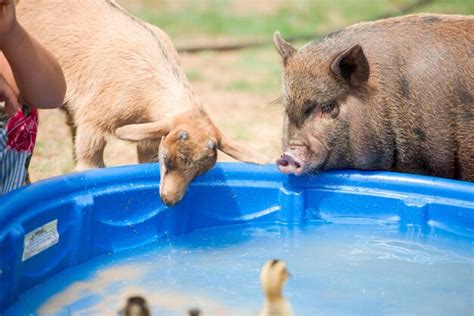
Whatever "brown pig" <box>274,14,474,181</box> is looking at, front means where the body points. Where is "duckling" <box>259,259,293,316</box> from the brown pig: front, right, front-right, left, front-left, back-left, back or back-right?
front-left

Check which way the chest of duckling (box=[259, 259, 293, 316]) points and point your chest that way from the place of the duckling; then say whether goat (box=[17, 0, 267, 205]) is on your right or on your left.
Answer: on your left

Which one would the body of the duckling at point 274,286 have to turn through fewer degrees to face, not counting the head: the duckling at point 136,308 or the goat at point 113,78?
the goat

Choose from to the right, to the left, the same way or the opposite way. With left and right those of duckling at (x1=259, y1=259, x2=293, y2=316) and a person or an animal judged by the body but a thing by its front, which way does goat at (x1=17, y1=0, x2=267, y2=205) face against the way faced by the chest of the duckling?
to the right

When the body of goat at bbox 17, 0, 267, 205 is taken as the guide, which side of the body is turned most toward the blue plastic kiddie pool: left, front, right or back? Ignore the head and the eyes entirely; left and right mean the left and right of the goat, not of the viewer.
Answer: front

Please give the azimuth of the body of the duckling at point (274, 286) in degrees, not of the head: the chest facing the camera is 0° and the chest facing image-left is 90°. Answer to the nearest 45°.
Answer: approximately 225°

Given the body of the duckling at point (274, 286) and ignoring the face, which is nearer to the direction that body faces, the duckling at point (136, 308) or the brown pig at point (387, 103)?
the brown pig

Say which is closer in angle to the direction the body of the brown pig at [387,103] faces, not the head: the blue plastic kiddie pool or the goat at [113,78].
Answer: the blue plastic kiddie pool

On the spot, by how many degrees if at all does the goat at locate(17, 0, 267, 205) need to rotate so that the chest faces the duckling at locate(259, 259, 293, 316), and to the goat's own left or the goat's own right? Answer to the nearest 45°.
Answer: approximately 45° to the goat's own right

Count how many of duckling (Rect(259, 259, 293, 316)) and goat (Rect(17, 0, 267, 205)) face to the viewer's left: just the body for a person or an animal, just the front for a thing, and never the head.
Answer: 0

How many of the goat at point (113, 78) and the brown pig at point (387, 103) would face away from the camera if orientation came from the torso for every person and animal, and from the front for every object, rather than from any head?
0

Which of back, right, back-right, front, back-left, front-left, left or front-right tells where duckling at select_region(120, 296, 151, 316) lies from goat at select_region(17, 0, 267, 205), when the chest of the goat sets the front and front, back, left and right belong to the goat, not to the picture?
front-right

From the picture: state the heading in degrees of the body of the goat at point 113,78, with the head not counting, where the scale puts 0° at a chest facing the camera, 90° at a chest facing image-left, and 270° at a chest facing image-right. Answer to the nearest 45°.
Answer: approximately 315°
